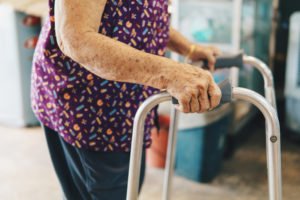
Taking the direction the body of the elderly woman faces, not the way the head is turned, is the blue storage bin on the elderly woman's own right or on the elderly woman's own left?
on the elderly woman's own left

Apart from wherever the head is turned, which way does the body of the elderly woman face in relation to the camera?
to the viewer's right
